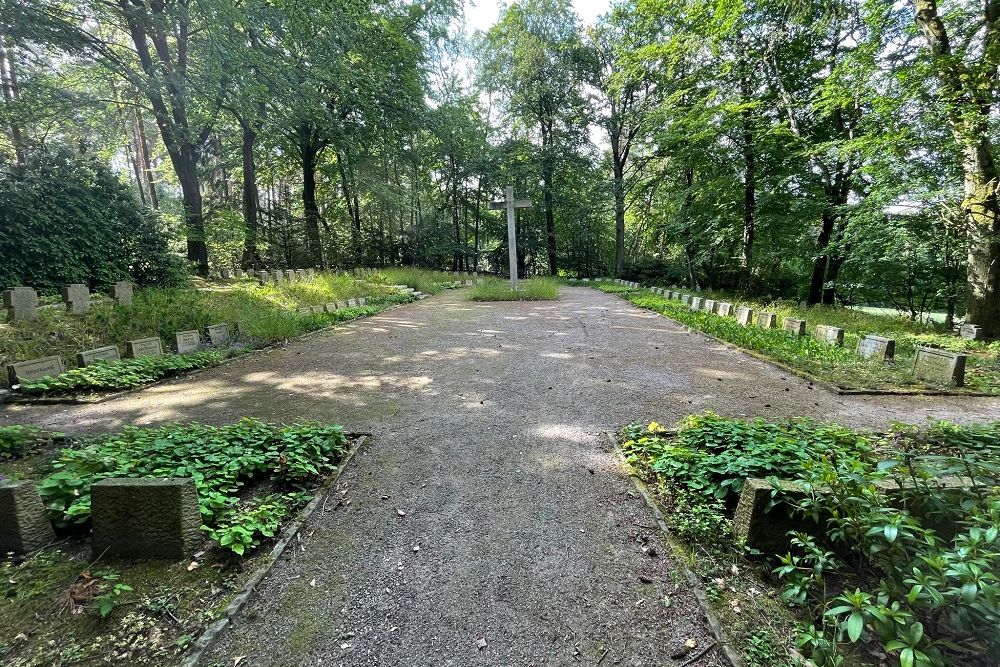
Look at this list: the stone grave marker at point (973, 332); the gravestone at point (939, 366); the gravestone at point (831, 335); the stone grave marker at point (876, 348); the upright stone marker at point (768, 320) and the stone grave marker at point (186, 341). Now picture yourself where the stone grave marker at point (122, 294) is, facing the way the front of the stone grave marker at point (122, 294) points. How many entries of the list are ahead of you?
6

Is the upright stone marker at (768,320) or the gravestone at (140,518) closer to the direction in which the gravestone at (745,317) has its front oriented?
the gravestone

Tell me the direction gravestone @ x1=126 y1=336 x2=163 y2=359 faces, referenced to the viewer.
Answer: facing the viewer and to the right of the viewer

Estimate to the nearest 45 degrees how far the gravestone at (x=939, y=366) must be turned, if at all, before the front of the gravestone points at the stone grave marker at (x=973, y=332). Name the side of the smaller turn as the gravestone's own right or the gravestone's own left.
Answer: approximately 135° to the gravestone's own right

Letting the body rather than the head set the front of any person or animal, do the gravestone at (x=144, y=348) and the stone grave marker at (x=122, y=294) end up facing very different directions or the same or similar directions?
same or similar directions

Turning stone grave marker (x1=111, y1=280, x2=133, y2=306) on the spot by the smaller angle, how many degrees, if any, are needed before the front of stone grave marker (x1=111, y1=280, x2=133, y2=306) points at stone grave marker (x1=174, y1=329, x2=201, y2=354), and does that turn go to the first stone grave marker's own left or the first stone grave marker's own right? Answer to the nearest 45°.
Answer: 0° — it already faces it

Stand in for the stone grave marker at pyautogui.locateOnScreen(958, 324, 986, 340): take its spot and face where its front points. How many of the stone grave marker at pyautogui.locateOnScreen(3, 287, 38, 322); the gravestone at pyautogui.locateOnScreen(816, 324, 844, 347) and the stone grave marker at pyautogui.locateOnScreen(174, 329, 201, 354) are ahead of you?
3

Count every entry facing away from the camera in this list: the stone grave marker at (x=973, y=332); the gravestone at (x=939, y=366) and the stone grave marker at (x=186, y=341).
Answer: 0

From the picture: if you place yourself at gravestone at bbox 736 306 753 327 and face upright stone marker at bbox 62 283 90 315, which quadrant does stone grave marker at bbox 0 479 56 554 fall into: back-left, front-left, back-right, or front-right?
front-left

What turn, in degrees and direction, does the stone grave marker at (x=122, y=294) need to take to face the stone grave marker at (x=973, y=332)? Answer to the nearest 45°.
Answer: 0° — it already faces it

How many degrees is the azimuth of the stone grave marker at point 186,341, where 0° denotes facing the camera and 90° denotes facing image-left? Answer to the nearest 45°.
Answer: approximately 315°

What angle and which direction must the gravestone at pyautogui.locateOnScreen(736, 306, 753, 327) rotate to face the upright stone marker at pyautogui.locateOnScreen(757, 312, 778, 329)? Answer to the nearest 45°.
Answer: approximately 90° to its left

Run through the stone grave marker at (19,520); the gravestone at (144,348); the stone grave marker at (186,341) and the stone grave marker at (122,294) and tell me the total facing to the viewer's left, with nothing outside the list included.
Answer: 0

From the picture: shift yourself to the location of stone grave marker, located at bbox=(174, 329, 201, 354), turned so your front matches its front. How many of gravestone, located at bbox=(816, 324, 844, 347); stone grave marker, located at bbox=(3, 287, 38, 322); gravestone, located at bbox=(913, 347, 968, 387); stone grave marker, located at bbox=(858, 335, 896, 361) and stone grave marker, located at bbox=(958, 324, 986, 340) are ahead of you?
4
